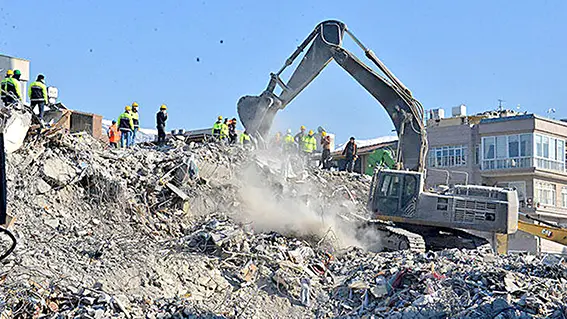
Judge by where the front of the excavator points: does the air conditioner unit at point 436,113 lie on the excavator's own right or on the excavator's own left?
on the excavator's own right

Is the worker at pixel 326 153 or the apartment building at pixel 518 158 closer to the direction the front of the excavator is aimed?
the worker

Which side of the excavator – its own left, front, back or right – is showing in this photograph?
left

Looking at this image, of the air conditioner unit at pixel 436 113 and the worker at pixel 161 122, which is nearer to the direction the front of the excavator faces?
the worker
